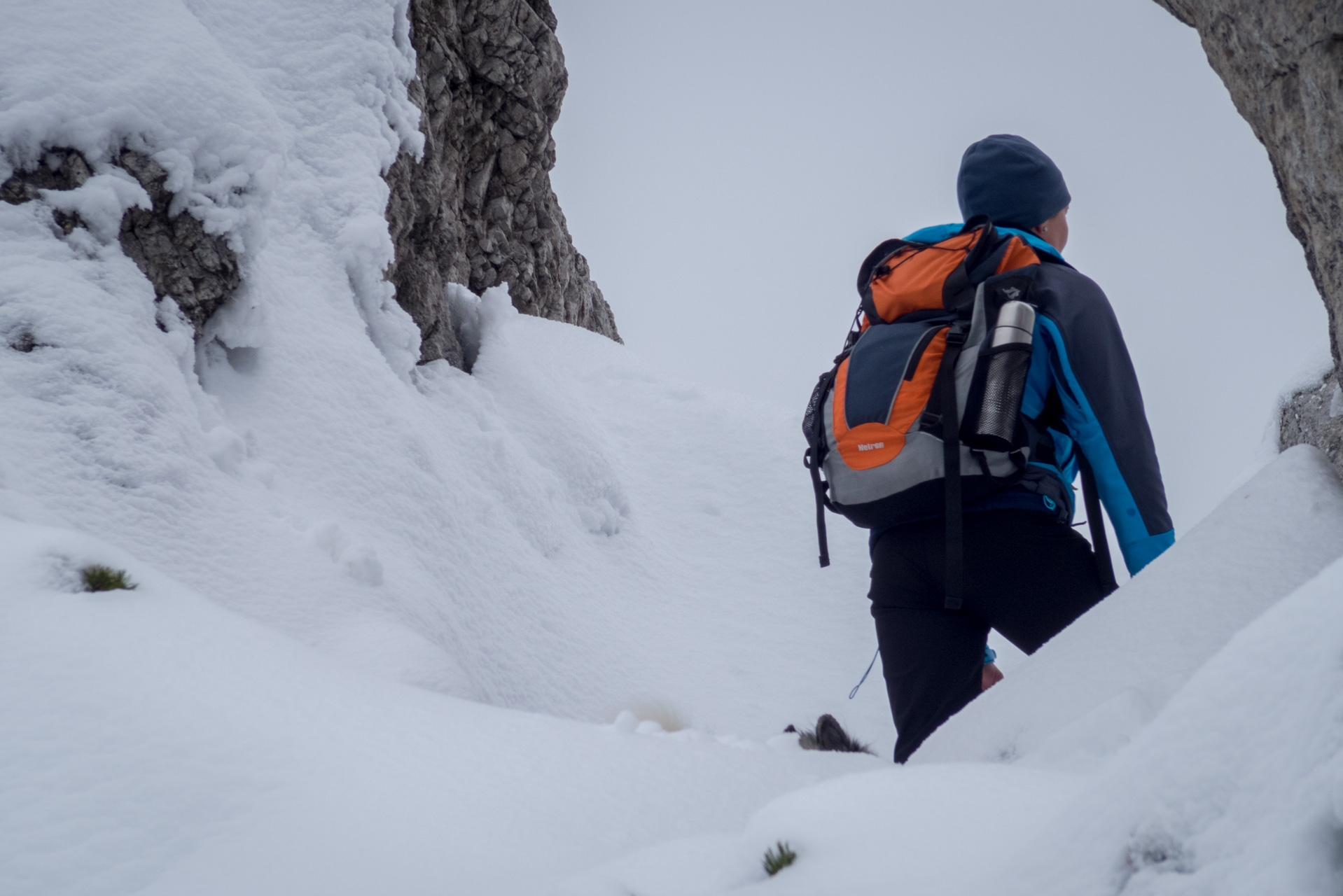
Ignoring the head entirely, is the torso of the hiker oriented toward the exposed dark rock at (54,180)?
no

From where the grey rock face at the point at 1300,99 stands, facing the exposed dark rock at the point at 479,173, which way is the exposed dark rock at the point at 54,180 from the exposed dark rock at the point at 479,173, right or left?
left

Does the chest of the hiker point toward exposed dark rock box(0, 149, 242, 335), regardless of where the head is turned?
no

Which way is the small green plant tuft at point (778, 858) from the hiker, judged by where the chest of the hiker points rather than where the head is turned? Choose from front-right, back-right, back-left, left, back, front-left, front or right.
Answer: back-right

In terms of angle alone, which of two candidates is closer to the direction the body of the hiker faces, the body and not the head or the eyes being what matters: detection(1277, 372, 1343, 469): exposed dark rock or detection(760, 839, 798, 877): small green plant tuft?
the exposed dark rock

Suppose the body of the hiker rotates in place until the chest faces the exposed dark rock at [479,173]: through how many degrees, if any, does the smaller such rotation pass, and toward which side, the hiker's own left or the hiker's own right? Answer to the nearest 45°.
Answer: approximately 90° to the hiker's own left

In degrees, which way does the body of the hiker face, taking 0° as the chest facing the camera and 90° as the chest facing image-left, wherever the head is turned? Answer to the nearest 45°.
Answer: approximately 225°
